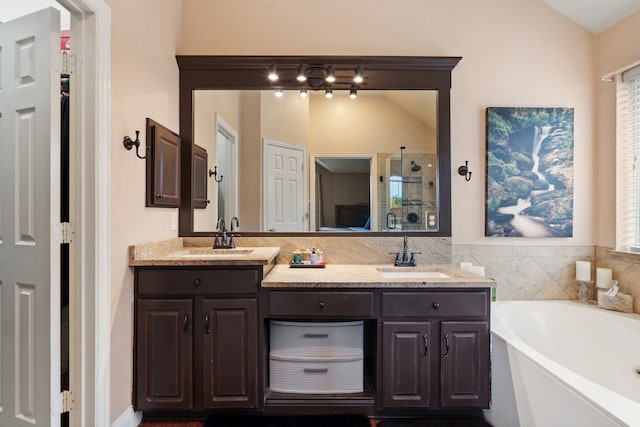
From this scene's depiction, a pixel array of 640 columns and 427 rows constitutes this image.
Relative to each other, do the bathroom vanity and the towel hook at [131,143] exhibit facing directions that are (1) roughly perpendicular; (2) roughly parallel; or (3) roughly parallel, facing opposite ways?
roughly perpendicular

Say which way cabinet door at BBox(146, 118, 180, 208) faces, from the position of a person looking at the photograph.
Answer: facing the viewer and to the right of the viewer

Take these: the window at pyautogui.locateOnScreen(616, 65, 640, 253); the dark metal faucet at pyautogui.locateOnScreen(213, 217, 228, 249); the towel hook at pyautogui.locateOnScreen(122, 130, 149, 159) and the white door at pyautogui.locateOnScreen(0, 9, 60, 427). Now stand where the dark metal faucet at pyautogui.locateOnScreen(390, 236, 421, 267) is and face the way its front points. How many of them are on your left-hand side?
1

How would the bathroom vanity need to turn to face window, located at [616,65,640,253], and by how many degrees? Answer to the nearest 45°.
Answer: approximately 90° to its left

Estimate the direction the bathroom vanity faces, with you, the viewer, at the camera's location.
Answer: facing the viewer

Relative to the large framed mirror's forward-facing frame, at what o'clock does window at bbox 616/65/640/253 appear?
The window is roughly at 9 o'clock from the large framed mirror.

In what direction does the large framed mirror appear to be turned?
toward the camera

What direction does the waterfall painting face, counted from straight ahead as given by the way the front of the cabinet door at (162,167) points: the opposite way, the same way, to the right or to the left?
to the right

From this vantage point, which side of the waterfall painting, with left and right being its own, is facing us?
front

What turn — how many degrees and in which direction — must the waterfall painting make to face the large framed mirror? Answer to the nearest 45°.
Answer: approximately 45° to its right

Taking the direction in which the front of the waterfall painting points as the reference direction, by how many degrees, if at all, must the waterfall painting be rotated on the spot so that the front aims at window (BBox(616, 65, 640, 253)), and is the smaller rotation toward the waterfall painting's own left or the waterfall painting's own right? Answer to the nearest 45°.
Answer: approximately 90° to the waterfall painting's own left

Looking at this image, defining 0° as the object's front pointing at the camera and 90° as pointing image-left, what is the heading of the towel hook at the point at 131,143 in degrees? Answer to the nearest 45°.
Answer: approximately 315°

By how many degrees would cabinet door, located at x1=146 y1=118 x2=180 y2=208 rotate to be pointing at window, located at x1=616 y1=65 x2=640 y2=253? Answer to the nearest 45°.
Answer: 0° — it already faces it

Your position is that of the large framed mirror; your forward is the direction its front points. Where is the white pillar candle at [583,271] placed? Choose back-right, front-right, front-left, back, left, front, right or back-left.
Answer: left
